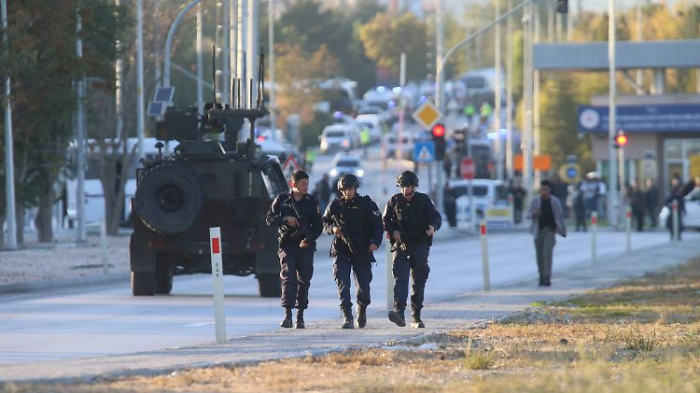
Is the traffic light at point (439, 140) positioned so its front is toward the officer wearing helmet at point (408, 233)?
yes

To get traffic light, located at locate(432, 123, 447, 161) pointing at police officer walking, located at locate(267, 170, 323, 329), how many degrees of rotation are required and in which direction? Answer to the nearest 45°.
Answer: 0° — it already faces them

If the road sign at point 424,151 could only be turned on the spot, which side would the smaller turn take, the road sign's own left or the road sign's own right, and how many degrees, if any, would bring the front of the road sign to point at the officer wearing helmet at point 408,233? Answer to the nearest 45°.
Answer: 0° — it already faces them

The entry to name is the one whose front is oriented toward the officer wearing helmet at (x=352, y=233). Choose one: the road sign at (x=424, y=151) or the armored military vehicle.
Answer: the road sign

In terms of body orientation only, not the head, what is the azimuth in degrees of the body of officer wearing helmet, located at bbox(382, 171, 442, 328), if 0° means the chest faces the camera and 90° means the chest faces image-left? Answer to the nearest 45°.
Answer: approximately 0°

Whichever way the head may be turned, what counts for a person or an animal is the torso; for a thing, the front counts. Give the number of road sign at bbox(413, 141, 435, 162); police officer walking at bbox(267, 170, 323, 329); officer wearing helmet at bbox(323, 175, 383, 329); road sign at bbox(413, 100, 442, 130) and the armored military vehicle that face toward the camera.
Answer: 4

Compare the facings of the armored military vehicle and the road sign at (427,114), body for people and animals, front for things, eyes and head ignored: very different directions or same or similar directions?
very different directions

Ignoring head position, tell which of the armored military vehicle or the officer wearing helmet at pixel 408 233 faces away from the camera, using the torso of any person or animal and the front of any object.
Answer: the armored military vehicle
